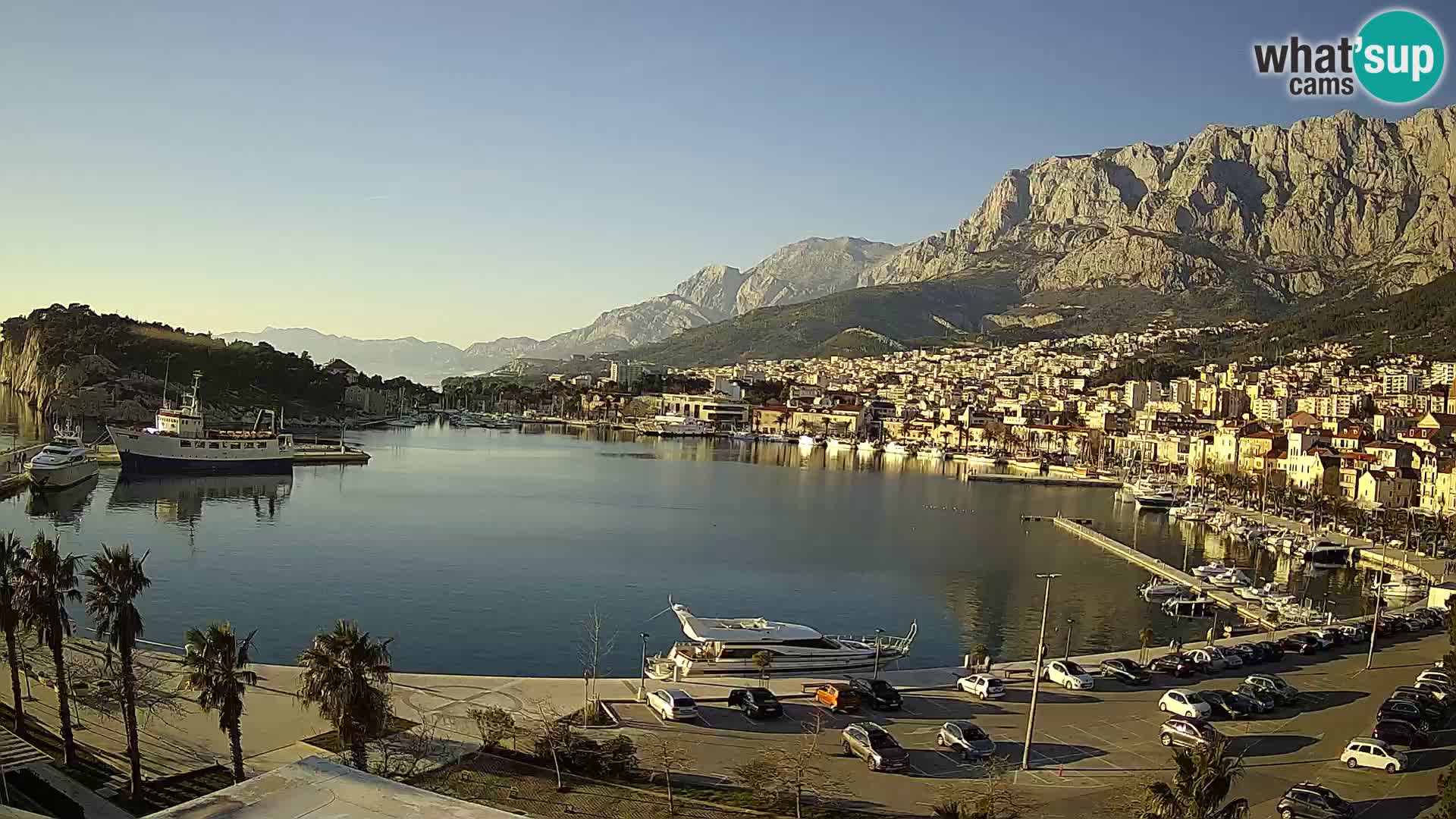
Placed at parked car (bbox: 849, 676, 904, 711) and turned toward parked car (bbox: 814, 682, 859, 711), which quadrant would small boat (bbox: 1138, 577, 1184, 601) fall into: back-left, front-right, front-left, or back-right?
back-right

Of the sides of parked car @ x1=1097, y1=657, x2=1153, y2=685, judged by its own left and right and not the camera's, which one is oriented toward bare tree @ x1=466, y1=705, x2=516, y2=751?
right

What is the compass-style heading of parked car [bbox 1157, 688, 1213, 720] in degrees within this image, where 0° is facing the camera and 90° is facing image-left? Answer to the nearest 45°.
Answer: approximately 315°

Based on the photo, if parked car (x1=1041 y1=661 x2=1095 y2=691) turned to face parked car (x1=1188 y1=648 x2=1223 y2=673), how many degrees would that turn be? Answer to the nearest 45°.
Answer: approximately 90° to its left
